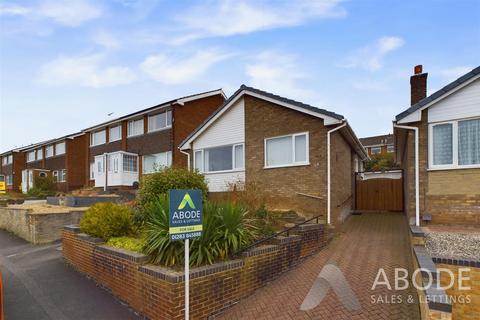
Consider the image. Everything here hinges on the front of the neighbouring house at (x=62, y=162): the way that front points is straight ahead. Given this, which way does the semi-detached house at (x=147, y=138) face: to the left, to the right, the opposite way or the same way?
the same way

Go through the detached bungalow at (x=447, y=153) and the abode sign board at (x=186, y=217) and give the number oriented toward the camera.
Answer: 2

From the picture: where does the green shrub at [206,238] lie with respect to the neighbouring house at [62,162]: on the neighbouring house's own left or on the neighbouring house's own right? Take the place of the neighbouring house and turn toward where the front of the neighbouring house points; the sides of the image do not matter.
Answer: on the neighbouring house's own left

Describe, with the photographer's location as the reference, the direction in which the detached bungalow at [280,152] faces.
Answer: facing the viewer and to the left of the viewer

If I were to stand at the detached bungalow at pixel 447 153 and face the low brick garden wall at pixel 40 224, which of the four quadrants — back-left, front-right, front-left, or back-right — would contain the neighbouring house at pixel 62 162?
front-right

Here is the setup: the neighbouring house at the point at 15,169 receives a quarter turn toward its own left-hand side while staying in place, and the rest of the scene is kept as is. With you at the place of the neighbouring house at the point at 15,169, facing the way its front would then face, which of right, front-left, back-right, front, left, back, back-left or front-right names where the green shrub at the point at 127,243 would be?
front-right

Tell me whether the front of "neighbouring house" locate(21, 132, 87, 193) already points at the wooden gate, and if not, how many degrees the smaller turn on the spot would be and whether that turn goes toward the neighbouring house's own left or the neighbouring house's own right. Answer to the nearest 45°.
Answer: approximately 90° to the neighbouring house's own left

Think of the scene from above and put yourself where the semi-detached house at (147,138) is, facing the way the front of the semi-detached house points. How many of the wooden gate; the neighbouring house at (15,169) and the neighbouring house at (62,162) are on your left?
1

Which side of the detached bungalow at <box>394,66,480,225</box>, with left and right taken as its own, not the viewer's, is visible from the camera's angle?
front

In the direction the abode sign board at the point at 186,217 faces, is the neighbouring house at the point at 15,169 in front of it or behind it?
behind

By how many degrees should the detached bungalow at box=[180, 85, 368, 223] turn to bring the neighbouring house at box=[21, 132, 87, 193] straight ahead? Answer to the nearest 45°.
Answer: approximately 90° to its right
